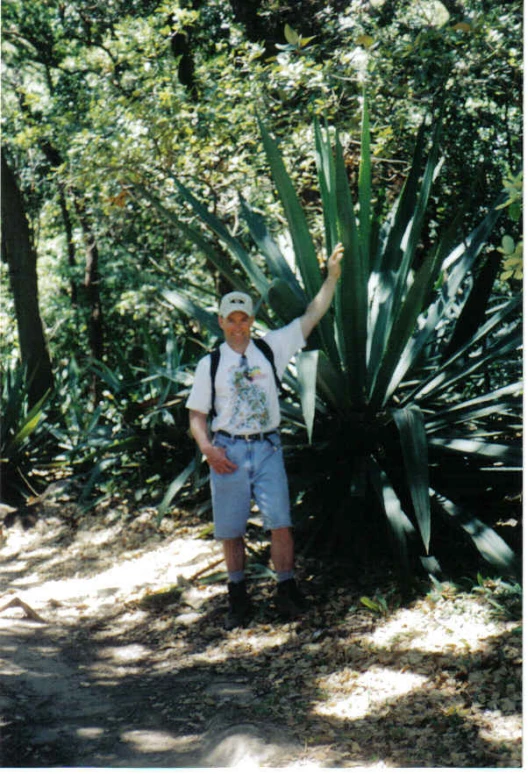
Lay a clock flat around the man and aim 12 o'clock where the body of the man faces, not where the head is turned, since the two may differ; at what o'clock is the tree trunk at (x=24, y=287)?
The tree trunk is roughly at 5 o'clock from the man.

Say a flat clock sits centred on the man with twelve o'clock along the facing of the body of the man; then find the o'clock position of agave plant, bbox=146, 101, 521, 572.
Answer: The agave plant is roughly at 8 o'clock from the man.

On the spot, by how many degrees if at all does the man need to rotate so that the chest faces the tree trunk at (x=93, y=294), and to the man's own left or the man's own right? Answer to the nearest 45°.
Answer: approximately 180°

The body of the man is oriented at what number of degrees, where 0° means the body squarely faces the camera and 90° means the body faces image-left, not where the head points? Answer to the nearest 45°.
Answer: approximately 0°
